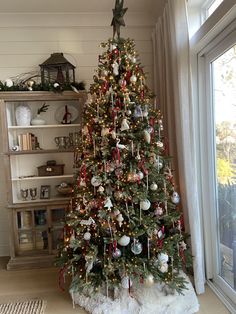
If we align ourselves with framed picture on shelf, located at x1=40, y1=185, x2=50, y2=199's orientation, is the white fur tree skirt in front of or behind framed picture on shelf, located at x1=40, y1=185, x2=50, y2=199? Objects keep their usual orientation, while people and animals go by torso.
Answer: in front

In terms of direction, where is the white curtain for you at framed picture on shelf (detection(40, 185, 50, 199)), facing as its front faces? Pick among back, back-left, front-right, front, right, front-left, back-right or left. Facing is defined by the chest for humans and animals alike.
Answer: front-left

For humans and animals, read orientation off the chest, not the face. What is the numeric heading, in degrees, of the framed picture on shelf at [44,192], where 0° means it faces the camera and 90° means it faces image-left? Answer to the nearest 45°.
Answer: approximately 0°

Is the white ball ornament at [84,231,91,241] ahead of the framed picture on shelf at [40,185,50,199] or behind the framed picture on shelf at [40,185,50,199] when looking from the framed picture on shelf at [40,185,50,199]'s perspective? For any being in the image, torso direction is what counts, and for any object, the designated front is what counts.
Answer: ahead

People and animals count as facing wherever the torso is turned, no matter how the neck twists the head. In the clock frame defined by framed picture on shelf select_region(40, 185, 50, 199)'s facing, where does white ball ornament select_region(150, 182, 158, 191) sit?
The white ball ornament is roughly at 11 o'clock from the framed picture on shelf.

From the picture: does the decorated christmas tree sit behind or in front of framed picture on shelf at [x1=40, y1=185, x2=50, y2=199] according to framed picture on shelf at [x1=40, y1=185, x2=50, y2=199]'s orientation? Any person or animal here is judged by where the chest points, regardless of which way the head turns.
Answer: in front
